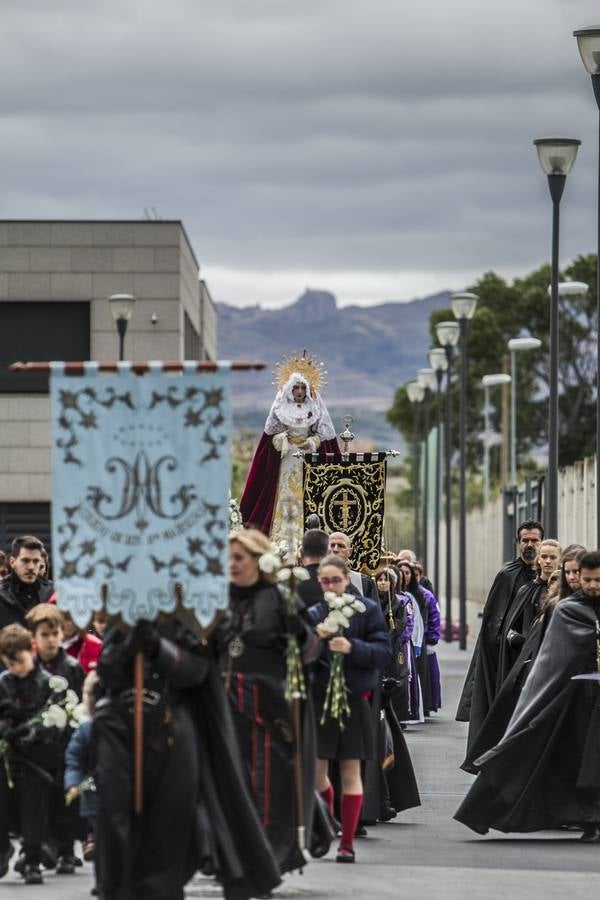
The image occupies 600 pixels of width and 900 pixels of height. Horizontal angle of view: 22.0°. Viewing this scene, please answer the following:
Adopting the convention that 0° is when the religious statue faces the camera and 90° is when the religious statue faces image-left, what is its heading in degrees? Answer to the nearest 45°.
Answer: approximately 0°

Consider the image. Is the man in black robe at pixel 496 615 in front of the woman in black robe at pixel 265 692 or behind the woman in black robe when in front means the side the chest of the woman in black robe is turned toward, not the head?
behind

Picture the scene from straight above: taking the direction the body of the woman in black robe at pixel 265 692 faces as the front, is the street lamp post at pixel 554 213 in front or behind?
behind

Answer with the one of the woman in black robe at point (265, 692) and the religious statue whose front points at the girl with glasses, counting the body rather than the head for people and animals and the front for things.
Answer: the religious statue

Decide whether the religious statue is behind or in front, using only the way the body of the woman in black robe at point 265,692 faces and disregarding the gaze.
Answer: behind
